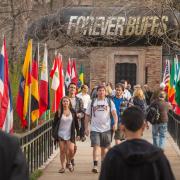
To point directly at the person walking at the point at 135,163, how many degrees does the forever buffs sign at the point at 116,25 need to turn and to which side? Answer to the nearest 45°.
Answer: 0° — it already faces them

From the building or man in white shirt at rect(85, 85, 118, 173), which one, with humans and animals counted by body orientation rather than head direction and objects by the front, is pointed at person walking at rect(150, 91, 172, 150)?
the building

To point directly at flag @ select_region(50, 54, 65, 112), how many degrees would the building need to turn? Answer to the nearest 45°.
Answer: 0° — it already faces it

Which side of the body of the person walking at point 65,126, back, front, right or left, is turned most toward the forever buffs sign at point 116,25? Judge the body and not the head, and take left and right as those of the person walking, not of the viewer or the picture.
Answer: back

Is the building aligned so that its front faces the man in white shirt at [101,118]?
yes

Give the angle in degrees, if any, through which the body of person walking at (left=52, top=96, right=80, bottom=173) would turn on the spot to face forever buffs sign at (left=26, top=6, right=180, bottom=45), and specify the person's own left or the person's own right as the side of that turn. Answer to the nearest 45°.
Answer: approximately 180°

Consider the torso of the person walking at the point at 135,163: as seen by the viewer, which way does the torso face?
away from the camera

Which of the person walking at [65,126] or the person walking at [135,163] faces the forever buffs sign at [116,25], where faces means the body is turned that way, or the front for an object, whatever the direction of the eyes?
the person walking at [135,163]

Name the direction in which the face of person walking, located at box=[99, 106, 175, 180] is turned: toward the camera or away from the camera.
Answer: away from the camera
